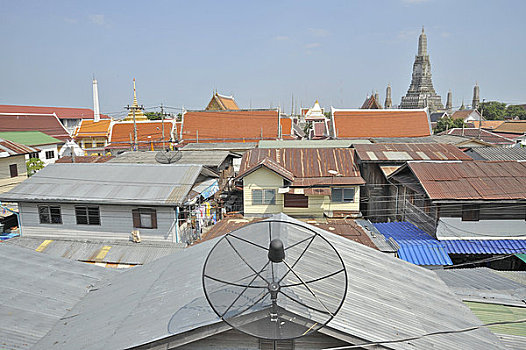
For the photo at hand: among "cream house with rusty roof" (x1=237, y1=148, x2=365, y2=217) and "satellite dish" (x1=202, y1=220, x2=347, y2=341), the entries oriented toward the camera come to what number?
2

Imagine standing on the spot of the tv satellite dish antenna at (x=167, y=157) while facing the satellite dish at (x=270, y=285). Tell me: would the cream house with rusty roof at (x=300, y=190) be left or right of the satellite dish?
left

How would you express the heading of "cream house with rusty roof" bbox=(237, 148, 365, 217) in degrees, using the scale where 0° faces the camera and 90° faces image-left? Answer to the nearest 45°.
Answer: approximately 0°

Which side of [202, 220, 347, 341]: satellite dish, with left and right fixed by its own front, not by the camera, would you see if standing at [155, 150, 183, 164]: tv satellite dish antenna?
back

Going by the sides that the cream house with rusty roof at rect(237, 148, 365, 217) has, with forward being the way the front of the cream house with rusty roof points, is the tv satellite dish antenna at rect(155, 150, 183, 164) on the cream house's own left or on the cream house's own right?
on the cream house's own right

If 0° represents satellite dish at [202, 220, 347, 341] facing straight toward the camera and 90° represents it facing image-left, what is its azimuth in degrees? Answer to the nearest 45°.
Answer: approximately 0°

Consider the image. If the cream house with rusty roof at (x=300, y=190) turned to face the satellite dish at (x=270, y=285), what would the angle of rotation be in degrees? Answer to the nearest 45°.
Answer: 0° — it already faces it

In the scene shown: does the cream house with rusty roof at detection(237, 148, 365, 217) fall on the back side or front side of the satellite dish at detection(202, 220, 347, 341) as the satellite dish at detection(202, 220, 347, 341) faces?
on the back side
